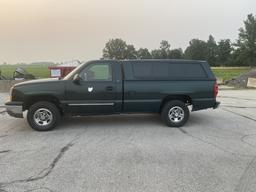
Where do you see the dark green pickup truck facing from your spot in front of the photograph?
facing to the left of the viewer
